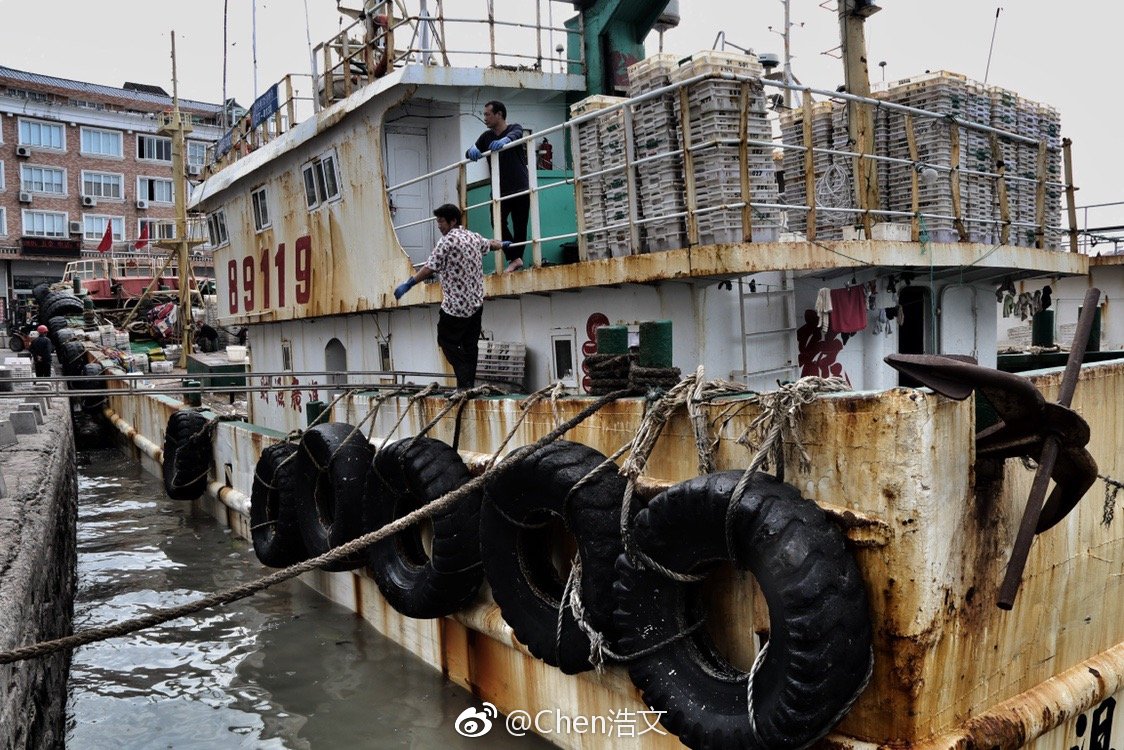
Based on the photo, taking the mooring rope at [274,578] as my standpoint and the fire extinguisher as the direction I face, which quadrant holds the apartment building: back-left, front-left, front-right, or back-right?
front-left

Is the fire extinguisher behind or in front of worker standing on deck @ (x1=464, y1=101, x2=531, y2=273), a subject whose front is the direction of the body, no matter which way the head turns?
behind

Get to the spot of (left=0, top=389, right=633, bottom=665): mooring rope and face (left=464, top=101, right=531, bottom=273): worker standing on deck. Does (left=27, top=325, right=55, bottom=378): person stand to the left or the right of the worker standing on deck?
left

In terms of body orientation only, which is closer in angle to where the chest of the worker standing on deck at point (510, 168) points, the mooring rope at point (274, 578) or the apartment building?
the mooring rope

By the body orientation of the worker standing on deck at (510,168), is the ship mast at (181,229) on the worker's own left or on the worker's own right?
on the worker's own right

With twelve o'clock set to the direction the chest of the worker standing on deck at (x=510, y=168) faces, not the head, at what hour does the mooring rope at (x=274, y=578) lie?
The mooring rope is roughly at 11 o'clock from the worker standing on deck.

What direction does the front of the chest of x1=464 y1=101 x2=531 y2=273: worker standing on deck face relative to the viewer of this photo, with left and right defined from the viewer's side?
facing the viewer and to the left of the viewer

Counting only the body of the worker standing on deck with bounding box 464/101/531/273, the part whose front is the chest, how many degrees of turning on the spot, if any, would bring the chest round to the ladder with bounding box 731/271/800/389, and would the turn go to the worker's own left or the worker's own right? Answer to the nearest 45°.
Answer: approximately 90° to the worker's own left
